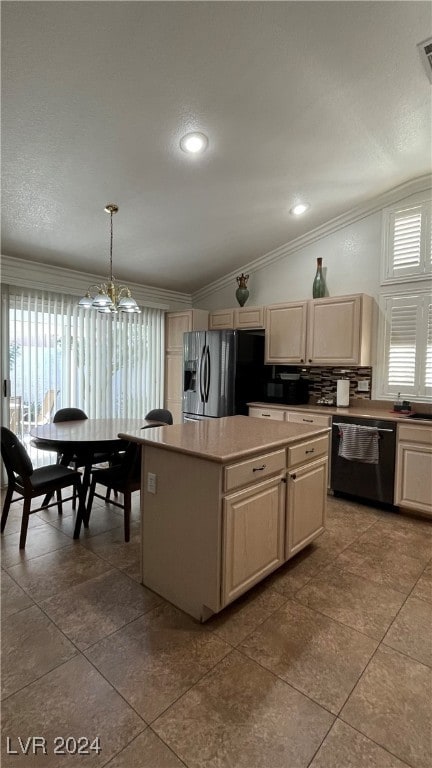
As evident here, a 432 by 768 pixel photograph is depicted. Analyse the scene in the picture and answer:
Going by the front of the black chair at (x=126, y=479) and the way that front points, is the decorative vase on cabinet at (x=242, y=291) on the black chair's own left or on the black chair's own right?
on the black chair's own right

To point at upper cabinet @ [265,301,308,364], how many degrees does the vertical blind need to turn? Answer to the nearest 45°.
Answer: approximately 45° to its left

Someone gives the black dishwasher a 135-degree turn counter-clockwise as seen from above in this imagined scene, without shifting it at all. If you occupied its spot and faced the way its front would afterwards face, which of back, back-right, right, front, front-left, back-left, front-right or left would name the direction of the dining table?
back-right

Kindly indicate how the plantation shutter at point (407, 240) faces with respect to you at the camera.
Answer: facing the viewer and to the left of the viewer

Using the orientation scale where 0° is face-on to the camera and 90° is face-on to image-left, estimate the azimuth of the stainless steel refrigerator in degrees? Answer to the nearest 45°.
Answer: approximately 45°

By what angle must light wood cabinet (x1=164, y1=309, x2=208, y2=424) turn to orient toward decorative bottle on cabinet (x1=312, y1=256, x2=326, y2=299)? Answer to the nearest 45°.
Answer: approximately 90° to its left

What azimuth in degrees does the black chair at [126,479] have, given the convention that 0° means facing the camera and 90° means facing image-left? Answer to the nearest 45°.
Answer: approximately 135°

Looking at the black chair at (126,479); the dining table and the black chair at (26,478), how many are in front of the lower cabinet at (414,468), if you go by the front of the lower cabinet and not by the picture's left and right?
3

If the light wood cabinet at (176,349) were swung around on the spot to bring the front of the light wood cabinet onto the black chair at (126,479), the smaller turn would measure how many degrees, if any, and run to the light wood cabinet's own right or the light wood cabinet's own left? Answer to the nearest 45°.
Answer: approximately 45° to the light wood cabinet's own left

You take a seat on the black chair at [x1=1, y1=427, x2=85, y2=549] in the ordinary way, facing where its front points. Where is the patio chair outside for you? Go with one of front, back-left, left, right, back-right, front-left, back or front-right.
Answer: front-left

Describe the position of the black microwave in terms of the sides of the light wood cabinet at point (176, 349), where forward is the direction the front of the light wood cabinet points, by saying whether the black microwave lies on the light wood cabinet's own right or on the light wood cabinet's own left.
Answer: on the light wood cabinet's own left

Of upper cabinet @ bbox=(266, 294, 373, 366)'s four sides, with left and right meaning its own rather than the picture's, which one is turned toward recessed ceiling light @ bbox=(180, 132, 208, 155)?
front

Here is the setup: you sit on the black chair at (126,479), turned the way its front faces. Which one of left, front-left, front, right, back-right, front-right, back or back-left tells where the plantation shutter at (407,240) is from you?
back-right

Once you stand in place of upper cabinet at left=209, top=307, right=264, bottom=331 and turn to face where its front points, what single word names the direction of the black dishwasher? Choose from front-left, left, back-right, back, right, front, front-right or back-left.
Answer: left
